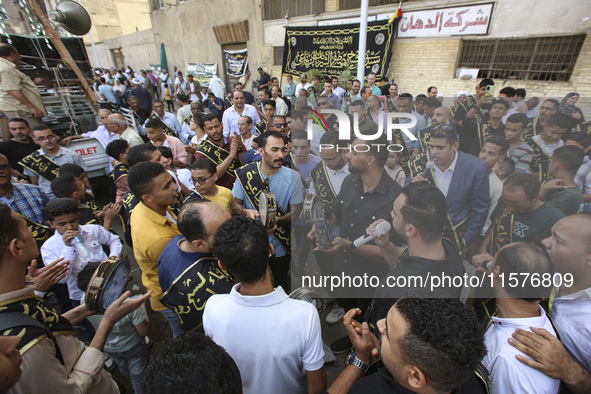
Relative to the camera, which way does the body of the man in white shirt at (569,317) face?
to the viewer's left

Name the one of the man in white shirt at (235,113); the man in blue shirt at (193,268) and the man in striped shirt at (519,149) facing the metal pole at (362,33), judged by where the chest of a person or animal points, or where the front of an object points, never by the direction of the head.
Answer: the man in blue shirt

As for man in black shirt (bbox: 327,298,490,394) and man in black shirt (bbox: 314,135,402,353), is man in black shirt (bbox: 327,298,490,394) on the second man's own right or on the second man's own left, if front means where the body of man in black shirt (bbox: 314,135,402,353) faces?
on the second man's own left

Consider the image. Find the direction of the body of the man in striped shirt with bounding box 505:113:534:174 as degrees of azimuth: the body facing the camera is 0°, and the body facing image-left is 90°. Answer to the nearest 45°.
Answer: approximately 45°

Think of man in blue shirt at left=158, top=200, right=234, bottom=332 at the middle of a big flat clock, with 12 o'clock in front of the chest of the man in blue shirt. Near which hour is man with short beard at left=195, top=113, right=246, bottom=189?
The man with short beard is roughly at 11 o'clock from the man in blue shirt.

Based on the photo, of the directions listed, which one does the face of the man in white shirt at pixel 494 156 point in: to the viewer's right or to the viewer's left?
to the viewer's left
